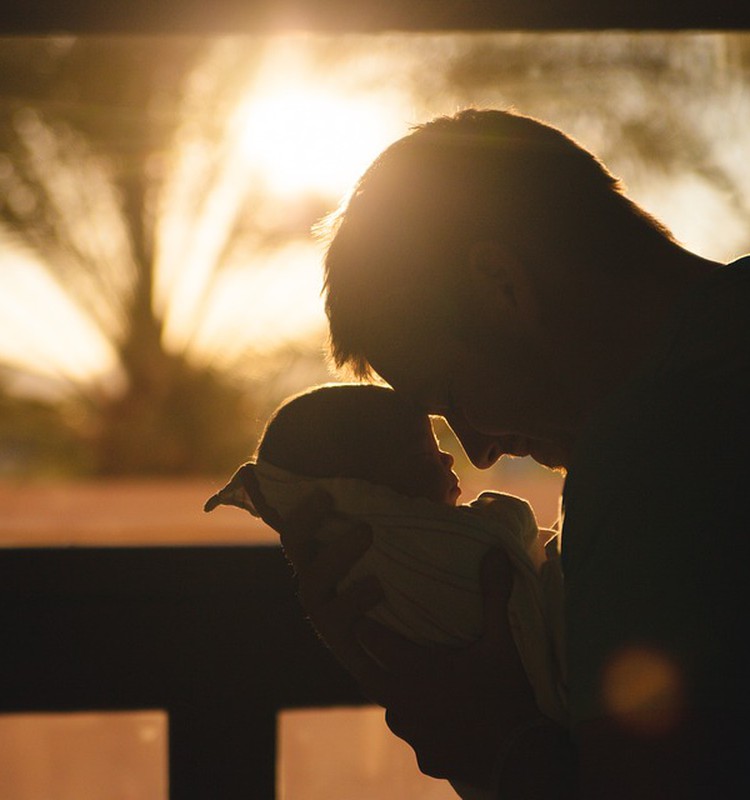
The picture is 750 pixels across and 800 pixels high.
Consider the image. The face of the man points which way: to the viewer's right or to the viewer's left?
to the viewer's left

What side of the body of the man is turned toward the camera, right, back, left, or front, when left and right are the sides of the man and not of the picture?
left
